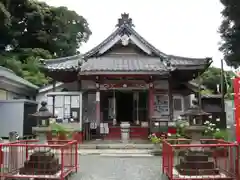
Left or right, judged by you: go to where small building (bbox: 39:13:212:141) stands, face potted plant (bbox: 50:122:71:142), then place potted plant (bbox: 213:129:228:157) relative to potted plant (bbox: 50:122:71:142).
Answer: left

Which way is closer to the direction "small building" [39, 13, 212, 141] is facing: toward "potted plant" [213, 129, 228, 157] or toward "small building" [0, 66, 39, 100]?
the potted plant

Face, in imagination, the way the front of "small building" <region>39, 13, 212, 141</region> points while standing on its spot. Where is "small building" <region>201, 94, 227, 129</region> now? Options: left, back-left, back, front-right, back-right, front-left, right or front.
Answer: back-left

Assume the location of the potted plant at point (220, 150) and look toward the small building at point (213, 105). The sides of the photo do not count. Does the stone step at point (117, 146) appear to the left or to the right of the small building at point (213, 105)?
left

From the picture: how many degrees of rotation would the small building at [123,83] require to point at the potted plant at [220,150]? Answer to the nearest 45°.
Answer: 0° — it already faces it

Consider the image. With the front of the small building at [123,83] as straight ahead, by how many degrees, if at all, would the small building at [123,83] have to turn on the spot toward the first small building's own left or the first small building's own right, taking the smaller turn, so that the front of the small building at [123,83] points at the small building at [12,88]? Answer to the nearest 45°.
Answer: approximately 90° to the first small building's own right

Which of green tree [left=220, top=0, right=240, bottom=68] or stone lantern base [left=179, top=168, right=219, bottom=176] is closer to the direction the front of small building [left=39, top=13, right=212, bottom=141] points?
the stone lantern base

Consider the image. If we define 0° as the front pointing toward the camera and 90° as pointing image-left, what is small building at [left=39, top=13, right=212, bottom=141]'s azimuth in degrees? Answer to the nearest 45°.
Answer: approximately 0°
